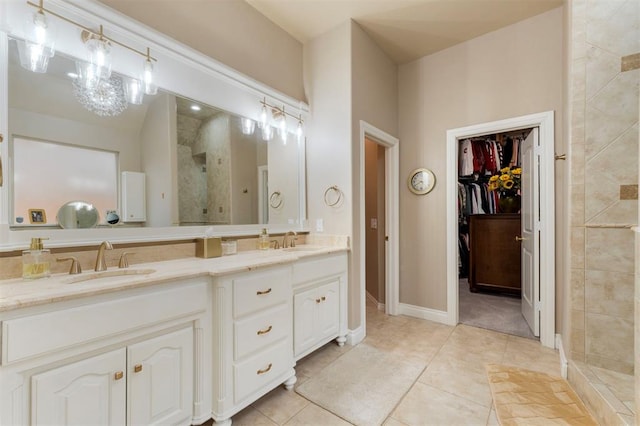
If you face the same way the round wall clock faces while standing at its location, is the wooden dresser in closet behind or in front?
behind

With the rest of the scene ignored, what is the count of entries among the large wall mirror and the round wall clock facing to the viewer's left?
0

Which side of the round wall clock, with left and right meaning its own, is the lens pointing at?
front

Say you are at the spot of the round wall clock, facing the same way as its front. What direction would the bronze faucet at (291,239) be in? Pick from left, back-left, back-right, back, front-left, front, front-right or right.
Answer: front-right

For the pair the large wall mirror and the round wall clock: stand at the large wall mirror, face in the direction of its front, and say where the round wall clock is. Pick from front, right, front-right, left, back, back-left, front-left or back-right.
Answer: front-left

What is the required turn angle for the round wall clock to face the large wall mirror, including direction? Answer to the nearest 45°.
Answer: approximately 45° to its right

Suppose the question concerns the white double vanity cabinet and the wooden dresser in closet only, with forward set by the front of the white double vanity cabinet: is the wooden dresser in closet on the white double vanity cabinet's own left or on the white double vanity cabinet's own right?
on the white double vanity cabinet's own left

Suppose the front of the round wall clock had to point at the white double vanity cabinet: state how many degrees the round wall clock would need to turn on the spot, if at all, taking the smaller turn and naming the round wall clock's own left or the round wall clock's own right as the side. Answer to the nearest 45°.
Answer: approximately 45° to the round wall clock's own right

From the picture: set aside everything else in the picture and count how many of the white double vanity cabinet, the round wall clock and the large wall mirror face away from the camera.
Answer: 0

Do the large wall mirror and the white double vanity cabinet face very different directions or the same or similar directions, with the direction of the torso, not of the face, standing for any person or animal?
same or similar directions

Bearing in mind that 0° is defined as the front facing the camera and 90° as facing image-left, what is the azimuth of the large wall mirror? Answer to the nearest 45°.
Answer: approximately 315°

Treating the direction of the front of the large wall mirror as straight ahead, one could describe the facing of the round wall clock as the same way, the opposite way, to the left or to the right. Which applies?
to the right

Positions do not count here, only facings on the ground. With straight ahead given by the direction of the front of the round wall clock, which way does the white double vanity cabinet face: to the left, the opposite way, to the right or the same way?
to the left

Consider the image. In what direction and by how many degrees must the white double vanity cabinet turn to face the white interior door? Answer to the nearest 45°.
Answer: approximately 45° to its left

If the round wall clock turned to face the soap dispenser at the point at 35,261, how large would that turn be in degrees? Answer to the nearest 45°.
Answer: approximately 45° to its right
